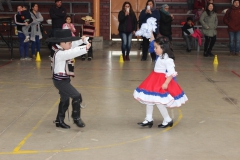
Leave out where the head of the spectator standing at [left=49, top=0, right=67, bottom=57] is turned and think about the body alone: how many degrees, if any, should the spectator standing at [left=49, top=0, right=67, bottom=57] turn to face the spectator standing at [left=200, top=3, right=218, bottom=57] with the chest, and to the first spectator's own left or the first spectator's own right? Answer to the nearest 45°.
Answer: approximately 90° to the first spectator's own left

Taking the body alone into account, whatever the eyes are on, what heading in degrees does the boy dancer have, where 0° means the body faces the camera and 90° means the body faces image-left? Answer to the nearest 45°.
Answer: approximately 270°

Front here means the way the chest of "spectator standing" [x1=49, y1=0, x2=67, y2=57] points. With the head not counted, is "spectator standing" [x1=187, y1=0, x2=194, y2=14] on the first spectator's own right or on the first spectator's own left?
on the first spectator's own left

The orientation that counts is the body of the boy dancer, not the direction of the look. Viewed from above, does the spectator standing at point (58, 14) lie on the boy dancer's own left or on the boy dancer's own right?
on the boy dancer's own left

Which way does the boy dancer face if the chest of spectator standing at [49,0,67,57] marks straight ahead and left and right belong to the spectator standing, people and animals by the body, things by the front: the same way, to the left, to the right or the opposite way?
to the left

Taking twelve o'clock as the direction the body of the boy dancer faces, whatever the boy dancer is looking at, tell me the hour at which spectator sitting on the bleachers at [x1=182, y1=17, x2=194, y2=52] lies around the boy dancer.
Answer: The spectator sitting on the bleachers is roughly at 10 o'clock from the boy dancer.
